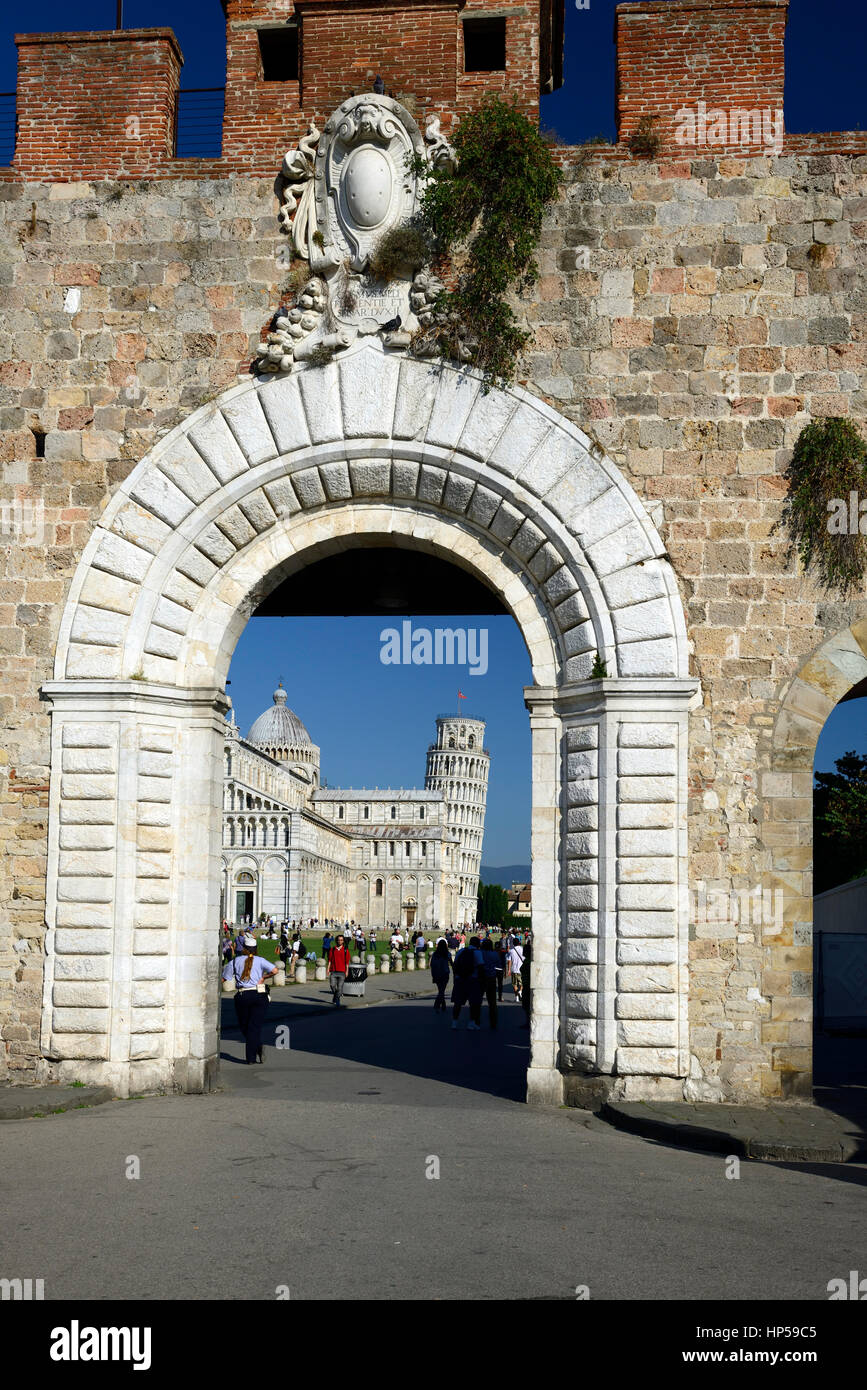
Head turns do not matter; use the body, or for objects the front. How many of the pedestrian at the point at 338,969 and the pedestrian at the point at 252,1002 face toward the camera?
1

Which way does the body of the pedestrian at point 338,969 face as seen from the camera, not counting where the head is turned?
toward the camera

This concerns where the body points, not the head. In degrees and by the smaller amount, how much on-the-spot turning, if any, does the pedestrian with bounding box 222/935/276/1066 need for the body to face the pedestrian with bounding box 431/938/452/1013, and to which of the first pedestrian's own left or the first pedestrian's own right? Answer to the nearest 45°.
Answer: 0° — they already face them

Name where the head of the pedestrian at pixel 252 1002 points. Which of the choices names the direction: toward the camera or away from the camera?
away from the camera

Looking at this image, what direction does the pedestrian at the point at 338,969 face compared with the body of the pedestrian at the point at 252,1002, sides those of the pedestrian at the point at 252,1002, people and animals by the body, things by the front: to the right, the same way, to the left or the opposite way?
the opposite way

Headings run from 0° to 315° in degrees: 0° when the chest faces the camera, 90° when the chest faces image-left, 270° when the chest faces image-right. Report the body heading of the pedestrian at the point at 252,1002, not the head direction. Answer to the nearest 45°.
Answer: approximately 180°

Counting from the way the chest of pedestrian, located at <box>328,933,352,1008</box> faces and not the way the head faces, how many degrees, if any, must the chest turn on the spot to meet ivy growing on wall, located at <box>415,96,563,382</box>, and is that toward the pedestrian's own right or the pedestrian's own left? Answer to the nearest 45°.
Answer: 0° — they already face it

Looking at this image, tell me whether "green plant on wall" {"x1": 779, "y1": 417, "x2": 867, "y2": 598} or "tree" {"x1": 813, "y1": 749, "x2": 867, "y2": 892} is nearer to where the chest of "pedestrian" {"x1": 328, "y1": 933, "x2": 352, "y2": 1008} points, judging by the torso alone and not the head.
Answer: the green plant on wall

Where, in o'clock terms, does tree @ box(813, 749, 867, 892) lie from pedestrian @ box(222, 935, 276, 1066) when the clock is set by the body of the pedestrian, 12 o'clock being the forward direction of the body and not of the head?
The tree is roughly at 1 o'clock from the pedestrian.
